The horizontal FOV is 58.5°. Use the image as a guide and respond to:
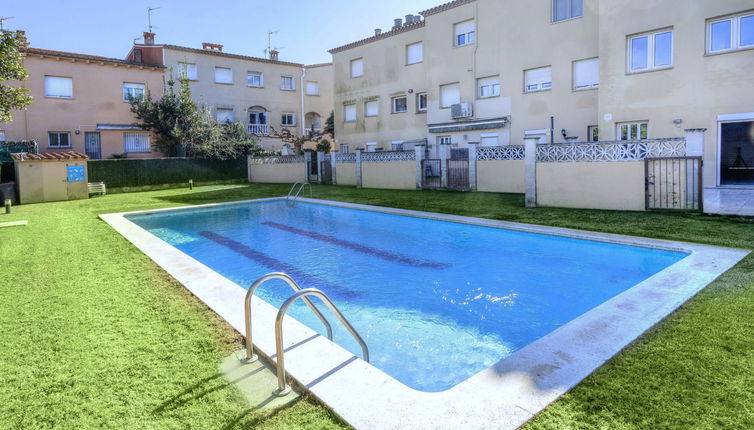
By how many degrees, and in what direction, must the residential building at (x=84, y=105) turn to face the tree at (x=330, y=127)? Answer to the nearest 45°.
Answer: approximately 90° to its left

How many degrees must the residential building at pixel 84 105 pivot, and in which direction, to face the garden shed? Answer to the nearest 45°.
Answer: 0° — it already faces it

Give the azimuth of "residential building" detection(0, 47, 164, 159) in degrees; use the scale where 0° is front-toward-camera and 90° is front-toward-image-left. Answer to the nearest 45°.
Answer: approximately 0°

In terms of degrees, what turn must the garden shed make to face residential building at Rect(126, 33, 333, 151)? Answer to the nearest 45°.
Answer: approximately 135° to its left

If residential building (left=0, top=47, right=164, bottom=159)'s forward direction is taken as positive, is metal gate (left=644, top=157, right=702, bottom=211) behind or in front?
in front

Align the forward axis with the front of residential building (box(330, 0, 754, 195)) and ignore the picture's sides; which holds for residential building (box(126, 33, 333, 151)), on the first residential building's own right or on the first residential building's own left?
on the first residential building's own right

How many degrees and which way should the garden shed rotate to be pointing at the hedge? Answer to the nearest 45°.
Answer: approximately 135° to its left

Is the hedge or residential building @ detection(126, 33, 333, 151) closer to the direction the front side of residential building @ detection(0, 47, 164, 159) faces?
the hedge

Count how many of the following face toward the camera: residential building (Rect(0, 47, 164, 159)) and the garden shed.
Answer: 2

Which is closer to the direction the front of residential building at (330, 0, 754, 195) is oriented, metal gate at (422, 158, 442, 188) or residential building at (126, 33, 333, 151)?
the metal gate

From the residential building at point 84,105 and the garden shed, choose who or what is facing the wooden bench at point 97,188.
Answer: the residential building

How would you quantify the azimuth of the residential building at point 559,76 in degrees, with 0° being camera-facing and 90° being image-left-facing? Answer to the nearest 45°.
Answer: approximately 45°
